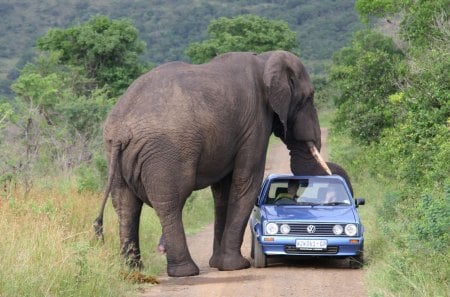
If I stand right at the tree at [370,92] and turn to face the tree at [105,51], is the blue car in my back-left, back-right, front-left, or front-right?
back-left

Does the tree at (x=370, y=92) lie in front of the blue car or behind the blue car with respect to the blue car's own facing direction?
behind

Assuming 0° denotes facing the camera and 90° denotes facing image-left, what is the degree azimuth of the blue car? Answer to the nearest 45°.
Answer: approximately 0°

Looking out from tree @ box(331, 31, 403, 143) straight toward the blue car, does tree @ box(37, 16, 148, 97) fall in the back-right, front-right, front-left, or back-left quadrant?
back-right

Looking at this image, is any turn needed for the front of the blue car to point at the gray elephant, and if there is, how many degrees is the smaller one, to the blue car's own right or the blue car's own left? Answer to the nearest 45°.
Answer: approximately 90° to the blue car's own right

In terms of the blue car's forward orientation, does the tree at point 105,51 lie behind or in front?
behind
